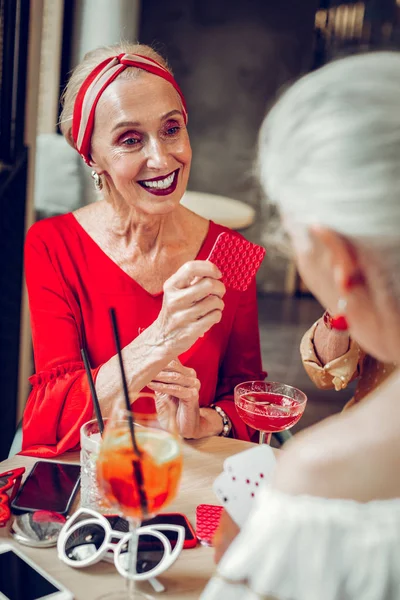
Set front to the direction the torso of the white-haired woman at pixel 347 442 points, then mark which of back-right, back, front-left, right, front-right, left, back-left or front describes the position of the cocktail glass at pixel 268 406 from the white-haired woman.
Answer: front-right

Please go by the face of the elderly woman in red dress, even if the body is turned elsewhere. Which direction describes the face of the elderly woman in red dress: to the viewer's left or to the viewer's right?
to the viewer's right

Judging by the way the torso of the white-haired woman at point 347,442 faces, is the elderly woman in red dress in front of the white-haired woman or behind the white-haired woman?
in front

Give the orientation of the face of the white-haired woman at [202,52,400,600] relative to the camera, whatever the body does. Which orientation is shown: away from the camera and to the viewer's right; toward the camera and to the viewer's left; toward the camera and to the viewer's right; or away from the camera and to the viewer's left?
away from the camera and to the viewer's left

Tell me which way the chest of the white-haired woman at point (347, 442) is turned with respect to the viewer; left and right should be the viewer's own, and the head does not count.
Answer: facing away from the viewer and to the left of the viewer
